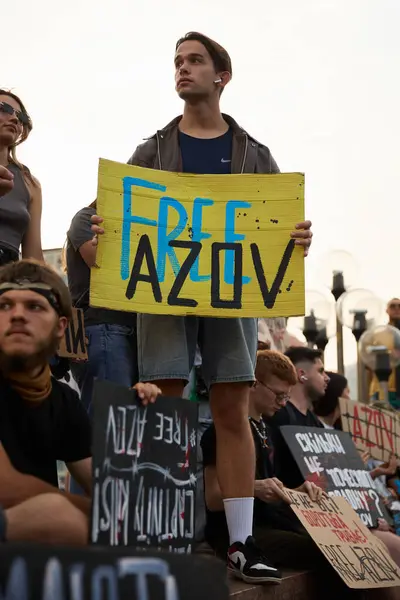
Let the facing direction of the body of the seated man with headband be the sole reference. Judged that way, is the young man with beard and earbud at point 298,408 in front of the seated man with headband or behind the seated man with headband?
behind

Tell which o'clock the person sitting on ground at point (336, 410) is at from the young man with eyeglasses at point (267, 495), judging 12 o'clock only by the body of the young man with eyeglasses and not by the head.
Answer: The person sitting on ground is roughly at 8 o'clock from the young man with eyeglasses.

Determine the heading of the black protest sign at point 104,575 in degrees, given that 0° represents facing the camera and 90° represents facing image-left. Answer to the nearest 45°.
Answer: approximately 0°

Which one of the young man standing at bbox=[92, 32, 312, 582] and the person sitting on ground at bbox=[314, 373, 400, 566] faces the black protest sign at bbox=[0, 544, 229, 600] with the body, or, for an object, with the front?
the young man standing

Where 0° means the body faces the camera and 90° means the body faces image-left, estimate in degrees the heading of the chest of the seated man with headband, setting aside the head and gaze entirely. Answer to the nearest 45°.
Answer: approximately 45°

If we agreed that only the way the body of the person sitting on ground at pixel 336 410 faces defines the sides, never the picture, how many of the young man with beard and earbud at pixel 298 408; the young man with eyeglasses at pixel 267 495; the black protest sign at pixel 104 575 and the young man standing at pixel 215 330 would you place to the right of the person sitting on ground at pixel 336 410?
4

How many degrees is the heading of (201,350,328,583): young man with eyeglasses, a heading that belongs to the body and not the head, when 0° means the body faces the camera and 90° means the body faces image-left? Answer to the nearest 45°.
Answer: approximately 315°
